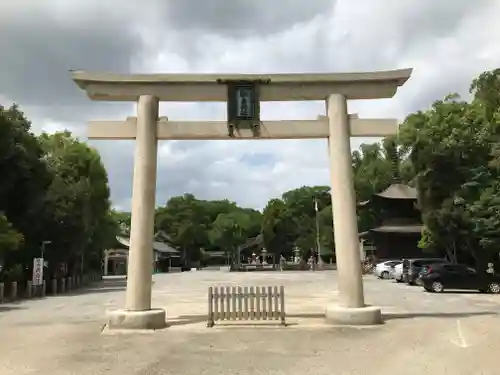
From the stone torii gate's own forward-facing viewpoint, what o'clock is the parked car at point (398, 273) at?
The parked car is roughly at 7 o'clock from the stone torii gate.

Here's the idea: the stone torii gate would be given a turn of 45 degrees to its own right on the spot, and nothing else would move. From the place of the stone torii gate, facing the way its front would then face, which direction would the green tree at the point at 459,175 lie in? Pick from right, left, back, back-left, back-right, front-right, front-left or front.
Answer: back

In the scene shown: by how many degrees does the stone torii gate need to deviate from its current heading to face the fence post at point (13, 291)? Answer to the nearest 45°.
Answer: approximately 135° to its right

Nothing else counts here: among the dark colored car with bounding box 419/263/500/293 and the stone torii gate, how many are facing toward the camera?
1

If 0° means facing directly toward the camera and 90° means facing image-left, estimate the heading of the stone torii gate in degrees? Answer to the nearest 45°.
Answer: approximately 0°
